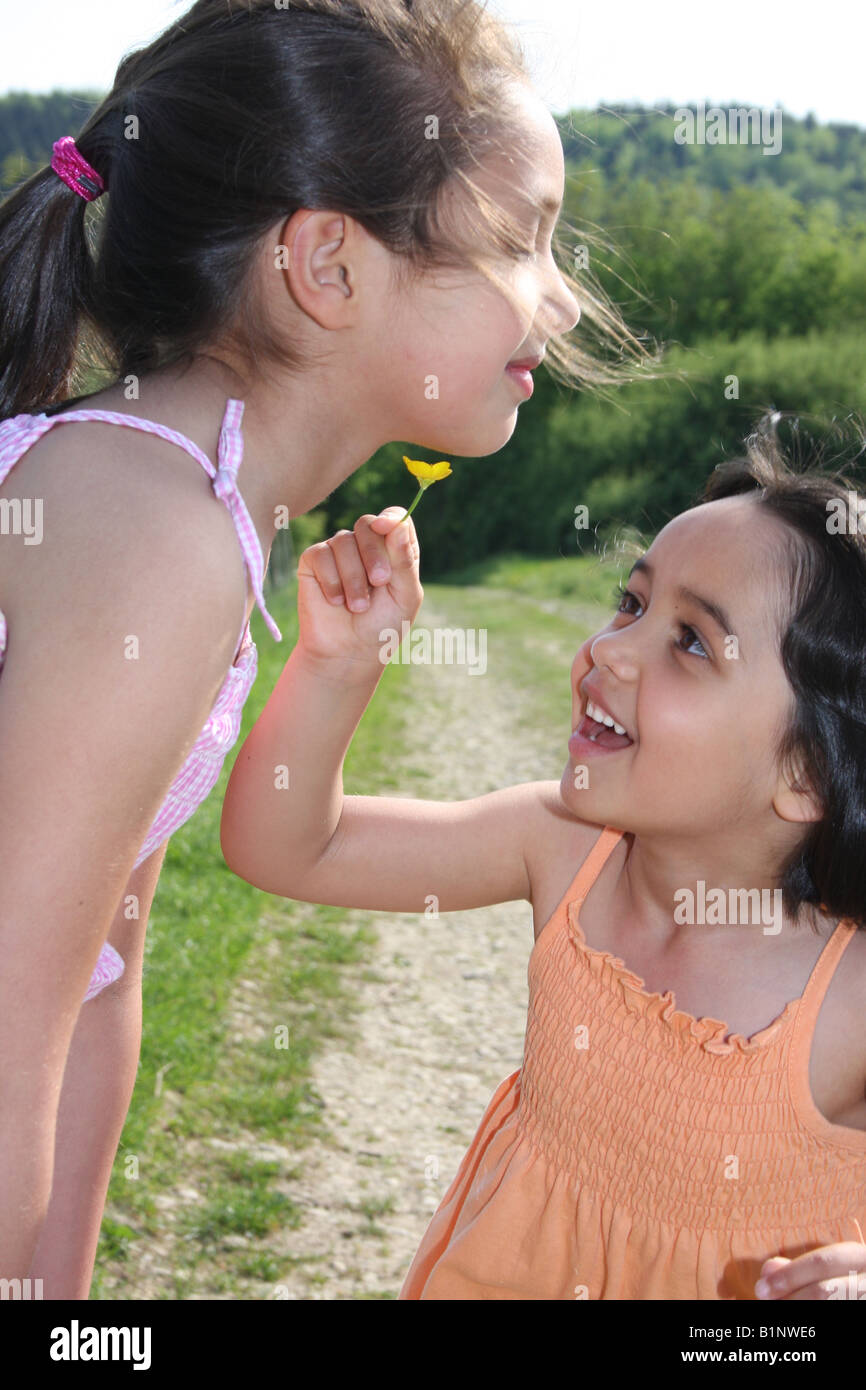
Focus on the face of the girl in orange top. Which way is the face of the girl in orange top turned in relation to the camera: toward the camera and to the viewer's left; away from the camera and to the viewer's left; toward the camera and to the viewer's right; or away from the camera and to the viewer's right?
toward the camera and to the viewer's left

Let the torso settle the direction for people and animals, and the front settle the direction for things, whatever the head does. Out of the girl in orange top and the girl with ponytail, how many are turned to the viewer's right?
1

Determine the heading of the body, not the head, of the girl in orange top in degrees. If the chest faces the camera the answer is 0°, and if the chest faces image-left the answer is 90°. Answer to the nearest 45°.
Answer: approximately 45°

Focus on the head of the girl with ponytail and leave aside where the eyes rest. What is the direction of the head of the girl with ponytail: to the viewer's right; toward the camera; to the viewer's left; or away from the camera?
to the viewer's right

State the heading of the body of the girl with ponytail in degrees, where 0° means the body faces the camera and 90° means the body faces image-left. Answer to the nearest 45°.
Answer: approximately 270°
